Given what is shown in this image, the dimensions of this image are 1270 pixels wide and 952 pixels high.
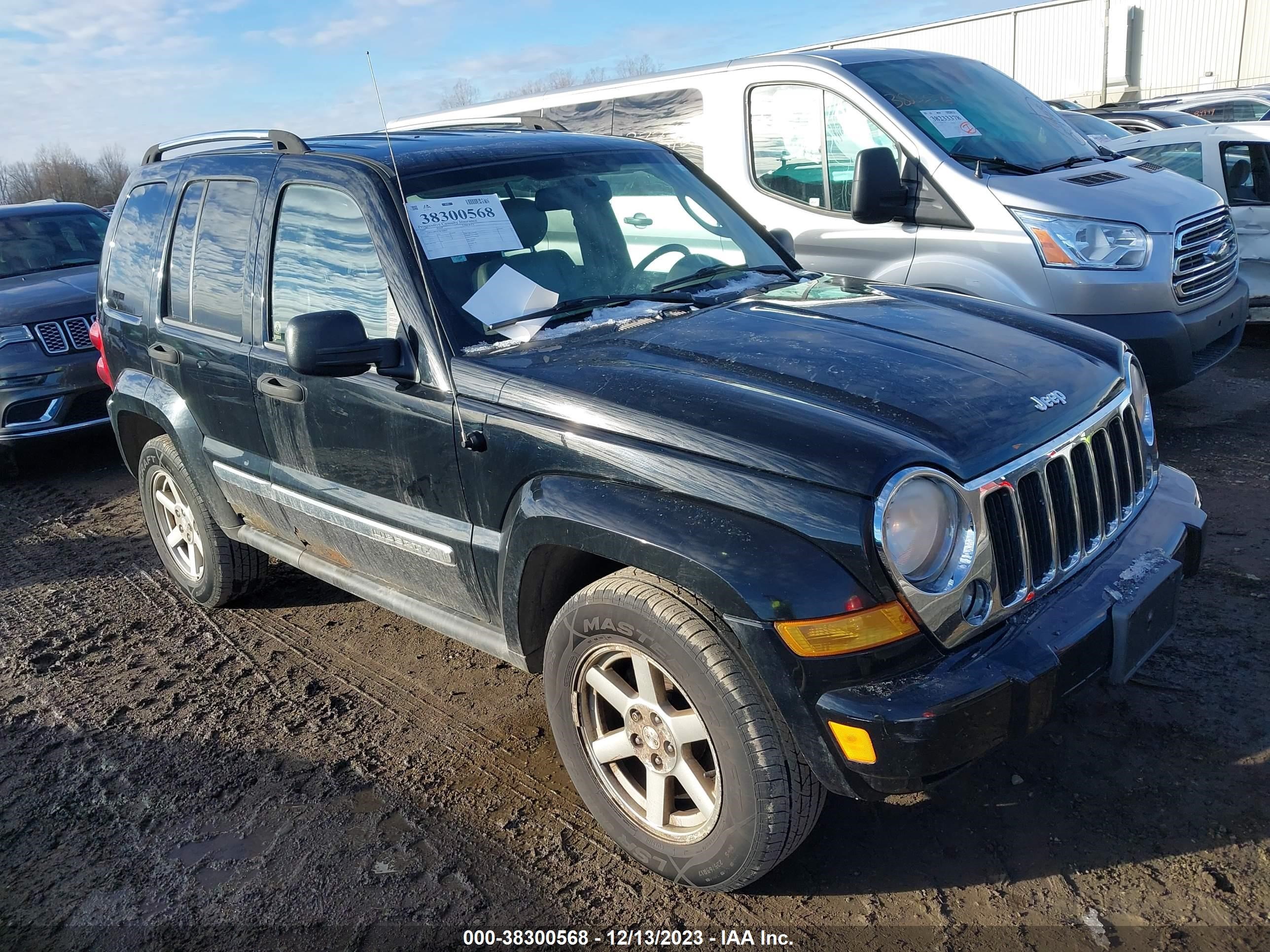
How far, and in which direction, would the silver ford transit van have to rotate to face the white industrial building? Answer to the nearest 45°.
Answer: approximately 135° to its left

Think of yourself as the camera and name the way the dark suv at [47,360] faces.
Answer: facing the viewer and to the right of the viewer

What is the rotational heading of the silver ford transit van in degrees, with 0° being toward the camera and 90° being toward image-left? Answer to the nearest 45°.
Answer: approximately 315°

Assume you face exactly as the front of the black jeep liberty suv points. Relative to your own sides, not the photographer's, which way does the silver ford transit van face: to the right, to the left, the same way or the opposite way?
the same way

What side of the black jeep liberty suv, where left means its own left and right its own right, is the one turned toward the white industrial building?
left

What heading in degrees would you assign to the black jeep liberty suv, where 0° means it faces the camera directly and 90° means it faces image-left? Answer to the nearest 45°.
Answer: approximately 315°

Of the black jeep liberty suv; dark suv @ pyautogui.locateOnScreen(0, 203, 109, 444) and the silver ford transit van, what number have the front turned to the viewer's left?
0

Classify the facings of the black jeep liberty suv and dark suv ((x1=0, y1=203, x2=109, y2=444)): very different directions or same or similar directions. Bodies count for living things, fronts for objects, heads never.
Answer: same or similar directions

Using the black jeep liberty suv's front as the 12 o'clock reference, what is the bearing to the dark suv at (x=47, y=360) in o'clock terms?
The dark suv is roughly at 6 o'clock from the black jeep liberty suv.
